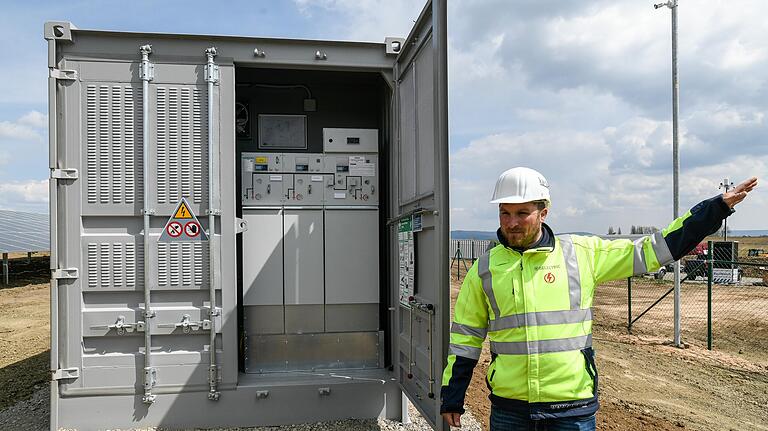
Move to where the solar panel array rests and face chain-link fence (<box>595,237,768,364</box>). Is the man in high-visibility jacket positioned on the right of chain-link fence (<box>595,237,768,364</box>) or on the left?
right

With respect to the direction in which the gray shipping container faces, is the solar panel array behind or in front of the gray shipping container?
behind

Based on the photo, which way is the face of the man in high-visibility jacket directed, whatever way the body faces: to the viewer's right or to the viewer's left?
to the viewer's left

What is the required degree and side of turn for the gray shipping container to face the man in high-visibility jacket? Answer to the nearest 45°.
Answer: approximately 45° to its left

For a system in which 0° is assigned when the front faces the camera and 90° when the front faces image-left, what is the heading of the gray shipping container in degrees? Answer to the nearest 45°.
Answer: approximately 0°
